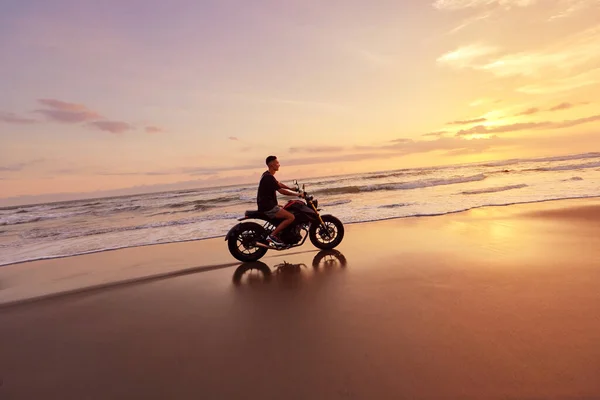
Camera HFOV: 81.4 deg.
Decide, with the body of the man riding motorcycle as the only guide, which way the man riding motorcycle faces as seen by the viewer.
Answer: to the viewer's right

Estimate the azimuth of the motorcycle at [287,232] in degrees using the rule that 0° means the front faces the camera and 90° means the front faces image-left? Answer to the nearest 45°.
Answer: approximately 270°
